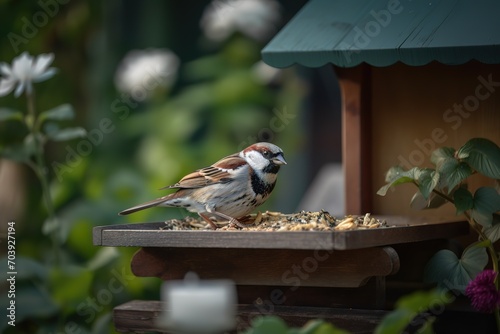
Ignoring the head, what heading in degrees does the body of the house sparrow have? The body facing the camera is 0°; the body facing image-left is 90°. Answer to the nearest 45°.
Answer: approximately 270°

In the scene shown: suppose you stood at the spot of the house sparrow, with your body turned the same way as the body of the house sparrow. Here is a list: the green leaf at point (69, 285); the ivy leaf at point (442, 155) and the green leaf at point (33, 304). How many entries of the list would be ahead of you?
1

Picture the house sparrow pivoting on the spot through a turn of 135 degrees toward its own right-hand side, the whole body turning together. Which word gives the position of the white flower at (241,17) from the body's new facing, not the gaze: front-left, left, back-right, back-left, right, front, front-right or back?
back-right

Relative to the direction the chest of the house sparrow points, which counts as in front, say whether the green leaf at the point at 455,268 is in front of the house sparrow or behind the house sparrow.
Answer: in front

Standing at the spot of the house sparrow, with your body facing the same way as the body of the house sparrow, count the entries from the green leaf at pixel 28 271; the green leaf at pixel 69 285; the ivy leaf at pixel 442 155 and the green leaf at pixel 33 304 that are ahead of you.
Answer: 1

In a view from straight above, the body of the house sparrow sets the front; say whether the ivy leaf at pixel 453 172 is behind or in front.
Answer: in front

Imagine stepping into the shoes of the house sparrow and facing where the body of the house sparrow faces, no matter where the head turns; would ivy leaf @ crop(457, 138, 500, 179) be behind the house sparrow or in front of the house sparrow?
in front

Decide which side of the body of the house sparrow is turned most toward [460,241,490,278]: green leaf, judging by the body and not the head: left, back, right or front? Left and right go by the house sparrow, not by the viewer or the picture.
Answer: front

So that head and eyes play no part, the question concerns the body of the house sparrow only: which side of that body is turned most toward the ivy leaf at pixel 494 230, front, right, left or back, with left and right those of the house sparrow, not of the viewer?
front
